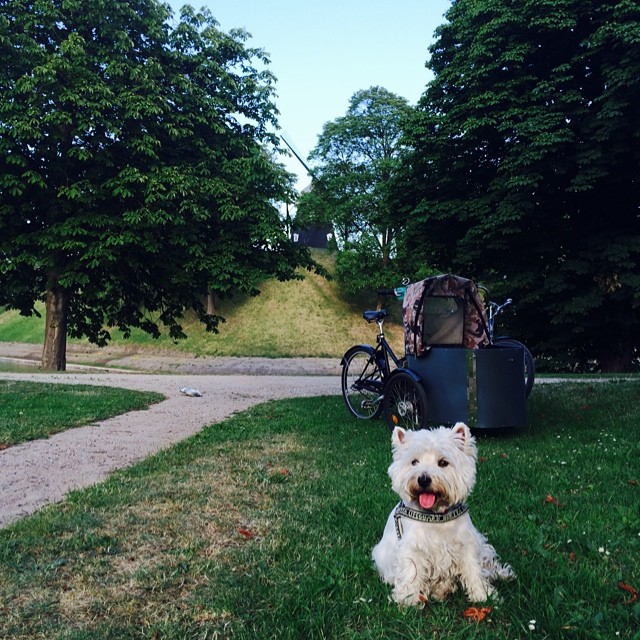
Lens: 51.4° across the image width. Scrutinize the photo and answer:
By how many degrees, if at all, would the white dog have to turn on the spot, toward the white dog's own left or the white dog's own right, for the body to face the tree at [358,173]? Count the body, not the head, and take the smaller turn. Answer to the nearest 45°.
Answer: approximately 180°

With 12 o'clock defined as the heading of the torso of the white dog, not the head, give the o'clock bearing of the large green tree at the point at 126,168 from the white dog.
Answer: The large green tree is roughly at 5 o'clock from the white dog.

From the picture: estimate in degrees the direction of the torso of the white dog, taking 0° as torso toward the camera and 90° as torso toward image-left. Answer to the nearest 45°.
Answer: approximately 0°

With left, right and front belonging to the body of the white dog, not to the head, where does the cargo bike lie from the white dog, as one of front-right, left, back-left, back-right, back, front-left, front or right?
back

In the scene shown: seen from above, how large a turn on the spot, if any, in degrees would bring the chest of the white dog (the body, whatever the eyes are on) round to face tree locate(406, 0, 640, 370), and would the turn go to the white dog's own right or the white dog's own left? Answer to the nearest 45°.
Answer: approximately 180°
